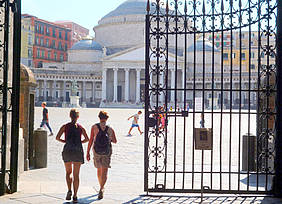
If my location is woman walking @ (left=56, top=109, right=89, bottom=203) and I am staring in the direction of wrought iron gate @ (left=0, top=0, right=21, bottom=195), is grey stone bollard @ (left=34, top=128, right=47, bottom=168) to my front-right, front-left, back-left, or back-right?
front-right

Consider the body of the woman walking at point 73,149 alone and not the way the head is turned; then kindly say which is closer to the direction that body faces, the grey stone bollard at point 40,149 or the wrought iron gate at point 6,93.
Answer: the grey stone bollard

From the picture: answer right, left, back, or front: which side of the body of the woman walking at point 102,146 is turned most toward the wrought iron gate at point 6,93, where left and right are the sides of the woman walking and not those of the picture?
left

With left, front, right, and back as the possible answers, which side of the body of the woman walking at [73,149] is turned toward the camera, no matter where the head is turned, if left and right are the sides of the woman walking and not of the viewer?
back

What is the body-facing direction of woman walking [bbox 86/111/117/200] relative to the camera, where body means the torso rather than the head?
away from the camera

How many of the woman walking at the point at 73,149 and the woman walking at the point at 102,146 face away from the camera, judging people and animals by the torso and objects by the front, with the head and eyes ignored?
2

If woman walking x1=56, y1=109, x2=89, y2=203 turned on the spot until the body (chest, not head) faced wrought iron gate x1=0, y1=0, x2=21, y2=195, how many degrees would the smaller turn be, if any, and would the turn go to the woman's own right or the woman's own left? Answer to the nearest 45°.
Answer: approximately 45° to the woman's own left

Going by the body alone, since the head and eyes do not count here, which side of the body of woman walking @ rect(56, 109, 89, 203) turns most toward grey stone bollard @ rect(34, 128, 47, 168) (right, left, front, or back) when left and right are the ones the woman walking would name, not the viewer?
front
